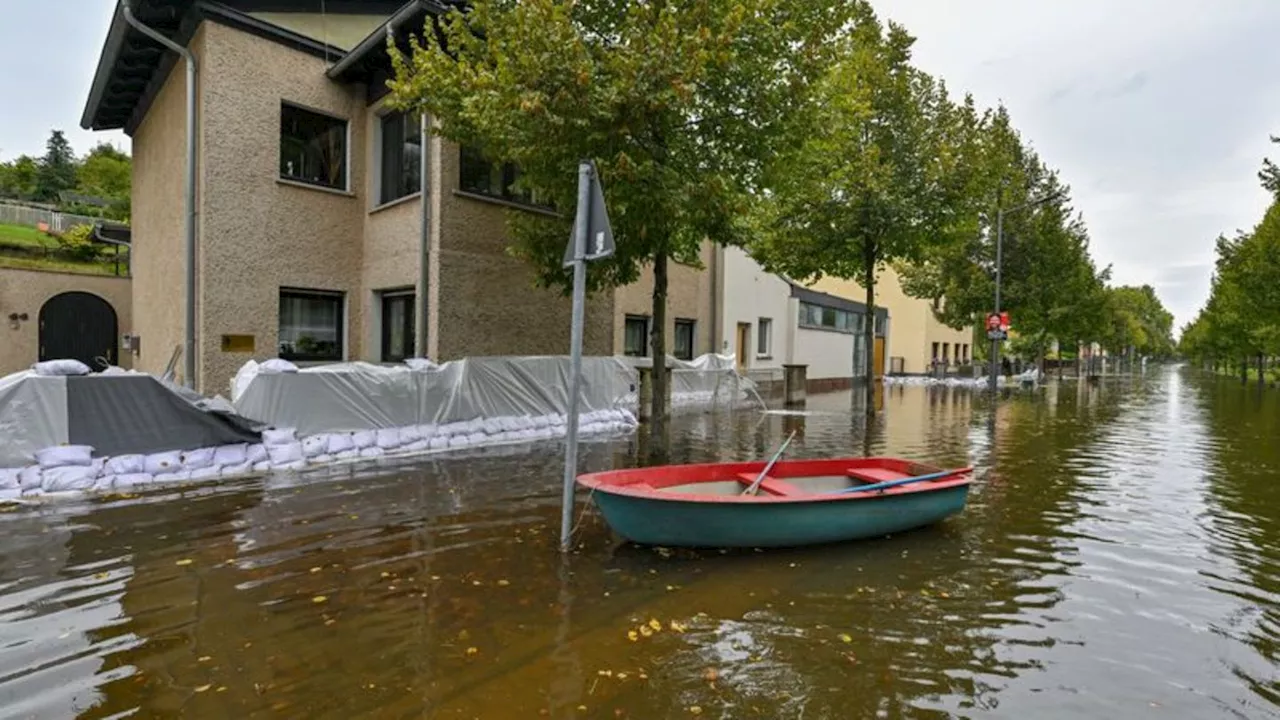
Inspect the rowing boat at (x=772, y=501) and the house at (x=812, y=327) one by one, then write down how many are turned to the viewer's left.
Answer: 1

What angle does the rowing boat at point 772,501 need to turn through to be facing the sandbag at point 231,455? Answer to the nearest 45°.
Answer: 0° — it already faces it

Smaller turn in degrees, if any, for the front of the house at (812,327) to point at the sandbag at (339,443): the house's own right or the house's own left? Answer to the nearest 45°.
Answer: approximately 45° to the house's own right

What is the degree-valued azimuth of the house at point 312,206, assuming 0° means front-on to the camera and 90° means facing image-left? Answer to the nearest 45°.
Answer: approximately 315°

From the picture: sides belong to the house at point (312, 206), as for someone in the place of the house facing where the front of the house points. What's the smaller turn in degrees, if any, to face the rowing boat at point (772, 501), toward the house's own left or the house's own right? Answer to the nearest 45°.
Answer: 0° — it already faces it

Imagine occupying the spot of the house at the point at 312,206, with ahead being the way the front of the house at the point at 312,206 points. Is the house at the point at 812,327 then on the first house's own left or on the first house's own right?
on the first house's own left

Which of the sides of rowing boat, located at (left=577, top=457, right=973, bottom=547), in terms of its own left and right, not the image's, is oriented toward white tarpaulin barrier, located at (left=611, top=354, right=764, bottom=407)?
right

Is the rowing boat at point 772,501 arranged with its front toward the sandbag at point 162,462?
yes

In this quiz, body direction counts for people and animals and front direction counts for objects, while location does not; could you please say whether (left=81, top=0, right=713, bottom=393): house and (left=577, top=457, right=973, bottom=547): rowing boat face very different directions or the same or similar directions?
very different directions

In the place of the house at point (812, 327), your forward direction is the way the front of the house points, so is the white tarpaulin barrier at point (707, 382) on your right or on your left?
on your right

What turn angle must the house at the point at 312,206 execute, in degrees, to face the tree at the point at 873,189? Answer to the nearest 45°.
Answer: approximately 45° to its left

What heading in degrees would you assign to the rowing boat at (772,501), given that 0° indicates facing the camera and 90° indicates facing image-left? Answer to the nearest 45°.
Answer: approximately 90°
